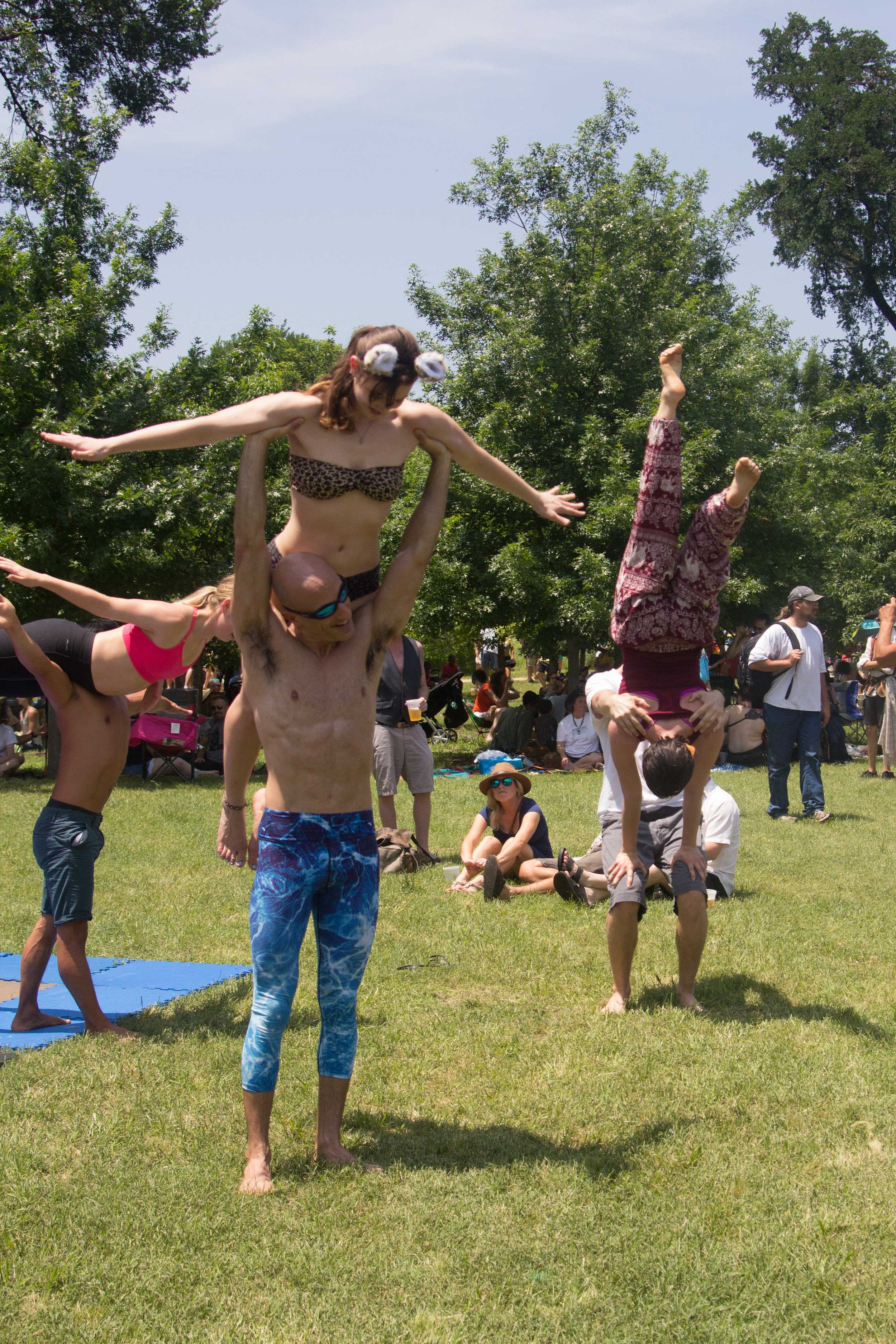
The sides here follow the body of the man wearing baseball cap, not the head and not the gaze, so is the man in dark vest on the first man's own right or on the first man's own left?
on the first man's own right

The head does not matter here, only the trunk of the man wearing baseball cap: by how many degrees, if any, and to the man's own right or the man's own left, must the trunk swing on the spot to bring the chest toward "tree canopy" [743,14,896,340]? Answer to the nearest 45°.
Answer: approximately 135° to the man's own left

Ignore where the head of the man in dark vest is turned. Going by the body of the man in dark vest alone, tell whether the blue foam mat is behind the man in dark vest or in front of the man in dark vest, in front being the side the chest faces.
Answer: in front

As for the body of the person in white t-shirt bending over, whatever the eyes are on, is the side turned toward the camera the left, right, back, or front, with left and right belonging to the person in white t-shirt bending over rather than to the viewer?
front

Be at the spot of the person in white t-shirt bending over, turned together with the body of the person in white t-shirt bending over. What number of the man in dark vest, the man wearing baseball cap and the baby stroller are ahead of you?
0

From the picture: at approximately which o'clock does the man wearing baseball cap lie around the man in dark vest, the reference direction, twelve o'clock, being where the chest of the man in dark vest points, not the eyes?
The man wearing baseball cap is roughly at 8 o'clock from the man in dark vest.

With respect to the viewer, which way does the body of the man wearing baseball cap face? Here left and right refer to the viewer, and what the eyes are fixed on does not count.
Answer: facing the viewer and to the right of the viewer

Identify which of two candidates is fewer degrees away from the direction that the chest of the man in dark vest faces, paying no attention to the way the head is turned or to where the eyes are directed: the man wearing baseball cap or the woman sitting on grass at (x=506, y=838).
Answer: the woman sitting on grass

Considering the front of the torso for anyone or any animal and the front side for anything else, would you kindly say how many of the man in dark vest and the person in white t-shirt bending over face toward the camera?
2

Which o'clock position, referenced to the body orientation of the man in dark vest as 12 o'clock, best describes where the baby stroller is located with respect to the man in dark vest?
The baby stroller is roughly at 6 o'clock from the man in dark vest.

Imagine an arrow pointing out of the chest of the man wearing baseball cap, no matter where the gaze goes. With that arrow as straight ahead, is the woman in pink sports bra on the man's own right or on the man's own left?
on the man's own right

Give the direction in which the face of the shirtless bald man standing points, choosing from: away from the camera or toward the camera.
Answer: toward the camera

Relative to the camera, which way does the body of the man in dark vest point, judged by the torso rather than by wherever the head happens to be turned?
toward the camera

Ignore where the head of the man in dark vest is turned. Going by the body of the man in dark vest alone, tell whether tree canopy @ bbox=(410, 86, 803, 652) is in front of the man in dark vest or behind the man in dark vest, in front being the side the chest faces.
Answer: behind

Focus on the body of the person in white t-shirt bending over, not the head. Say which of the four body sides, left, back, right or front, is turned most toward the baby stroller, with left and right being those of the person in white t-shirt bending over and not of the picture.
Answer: back
